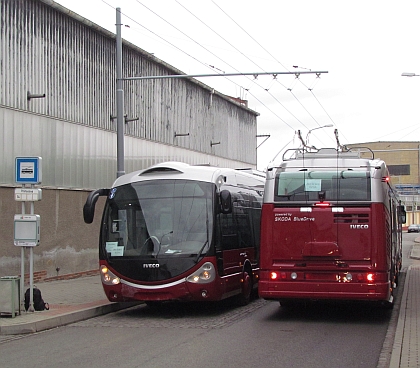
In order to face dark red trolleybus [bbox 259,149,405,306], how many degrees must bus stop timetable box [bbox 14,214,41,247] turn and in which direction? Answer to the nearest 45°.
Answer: approximately 90° to its left

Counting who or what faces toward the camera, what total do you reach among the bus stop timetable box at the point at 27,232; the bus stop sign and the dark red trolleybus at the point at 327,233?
2

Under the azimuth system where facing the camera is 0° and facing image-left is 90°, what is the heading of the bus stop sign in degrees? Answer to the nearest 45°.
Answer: approximately 0°

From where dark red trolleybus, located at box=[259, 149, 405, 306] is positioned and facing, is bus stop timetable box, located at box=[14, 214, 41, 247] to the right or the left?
on its left

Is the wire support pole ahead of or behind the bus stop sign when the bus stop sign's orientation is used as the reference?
behind

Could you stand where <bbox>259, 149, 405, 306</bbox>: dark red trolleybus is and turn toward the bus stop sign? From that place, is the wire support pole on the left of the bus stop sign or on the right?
right

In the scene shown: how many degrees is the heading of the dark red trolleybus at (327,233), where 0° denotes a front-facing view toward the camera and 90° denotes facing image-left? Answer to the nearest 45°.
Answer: approximately 180°

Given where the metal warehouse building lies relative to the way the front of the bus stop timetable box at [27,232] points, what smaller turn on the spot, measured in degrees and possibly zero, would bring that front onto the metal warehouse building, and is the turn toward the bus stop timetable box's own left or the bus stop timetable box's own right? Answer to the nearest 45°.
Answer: approximately 180°
